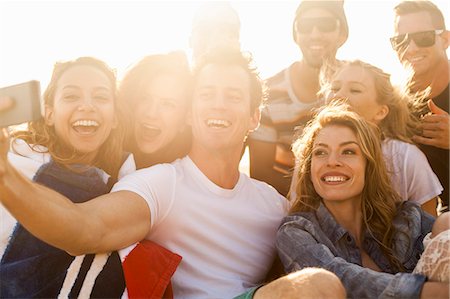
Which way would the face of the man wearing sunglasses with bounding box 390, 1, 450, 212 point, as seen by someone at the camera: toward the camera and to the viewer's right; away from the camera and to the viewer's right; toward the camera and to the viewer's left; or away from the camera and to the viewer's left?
toward the camera and to the viewer's left

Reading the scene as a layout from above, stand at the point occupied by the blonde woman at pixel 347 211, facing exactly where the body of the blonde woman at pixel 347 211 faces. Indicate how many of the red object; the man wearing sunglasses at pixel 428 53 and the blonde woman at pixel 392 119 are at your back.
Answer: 2

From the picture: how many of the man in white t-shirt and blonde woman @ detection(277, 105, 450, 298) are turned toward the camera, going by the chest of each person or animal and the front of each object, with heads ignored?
2

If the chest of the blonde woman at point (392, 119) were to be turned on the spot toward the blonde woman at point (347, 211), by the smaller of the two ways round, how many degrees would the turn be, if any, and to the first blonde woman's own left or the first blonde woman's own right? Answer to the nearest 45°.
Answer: approximately 45° to the first blonde woman's own left

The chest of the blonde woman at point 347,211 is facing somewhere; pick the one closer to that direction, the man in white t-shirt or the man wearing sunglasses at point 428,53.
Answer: the man in white t-shirt

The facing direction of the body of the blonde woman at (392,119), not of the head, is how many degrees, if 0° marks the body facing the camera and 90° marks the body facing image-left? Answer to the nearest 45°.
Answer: approximately 45°

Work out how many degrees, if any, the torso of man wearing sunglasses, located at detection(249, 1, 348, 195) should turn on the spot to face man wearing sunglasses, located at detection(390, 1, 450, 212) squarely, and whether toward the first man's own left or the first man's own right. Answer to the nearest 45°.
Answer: approximately 90° to the first man's own left

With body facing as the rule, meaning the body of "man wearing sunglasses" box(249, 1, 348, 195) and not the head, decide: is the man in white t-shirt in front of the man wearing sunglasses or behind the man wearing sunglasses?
in front

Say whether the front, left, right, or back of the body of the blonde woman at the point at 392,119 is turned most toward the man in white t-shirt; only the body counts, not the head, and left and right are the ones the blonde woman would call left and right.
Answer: front

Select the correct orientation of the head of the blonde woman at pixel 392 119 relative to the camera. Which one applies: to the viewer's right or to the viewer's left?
to the viewer's left
